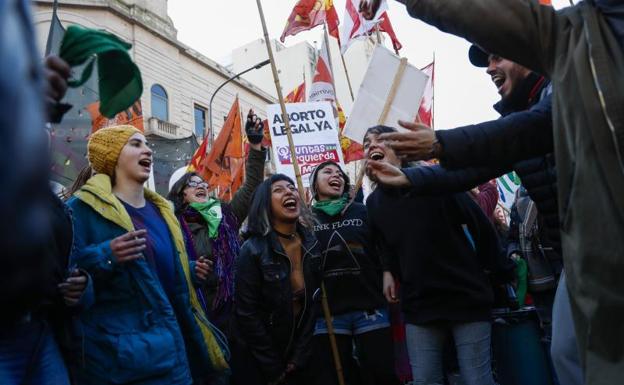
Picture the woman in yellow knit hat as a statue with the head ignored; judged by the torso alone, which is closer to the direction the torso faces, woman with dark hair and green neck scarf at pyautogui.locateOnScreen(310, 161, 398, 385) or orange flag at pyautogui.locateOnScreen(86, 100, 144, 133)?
the woman with dark hair and green neck scarf

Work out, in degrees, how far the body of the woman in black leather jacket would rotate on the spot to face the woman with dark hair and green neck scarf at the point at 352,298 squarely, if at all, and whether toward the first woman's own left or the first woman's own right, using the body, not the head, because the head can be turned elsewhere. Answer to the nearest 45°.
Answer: approximately 45° to the first woman's own left

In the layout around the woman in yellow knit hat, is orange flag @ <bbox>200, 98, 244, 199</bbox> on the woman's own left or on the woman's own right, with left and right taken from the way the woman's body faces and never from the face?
on the woman's own left

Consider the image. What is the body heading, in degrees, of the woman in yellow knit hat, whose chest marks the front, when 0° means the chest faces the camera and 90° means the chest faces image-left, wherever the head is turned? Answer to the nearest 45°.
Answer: approximately 315°

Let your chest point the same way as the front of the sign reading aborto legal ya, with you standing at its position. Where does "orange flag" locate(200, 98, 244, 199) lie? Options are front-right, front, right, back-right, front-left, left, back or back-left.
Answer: right

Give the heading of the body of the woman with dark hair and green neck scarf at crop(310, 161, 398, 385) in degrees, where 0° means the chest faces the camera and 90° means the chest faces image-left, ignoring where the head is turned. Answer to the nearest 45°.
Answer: approximately 0°

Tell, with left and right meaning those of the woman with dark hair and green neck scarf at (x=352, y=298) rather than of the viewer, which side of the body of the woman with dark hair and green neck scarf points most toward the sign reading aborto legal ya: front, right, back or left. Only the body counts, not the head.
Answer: back
